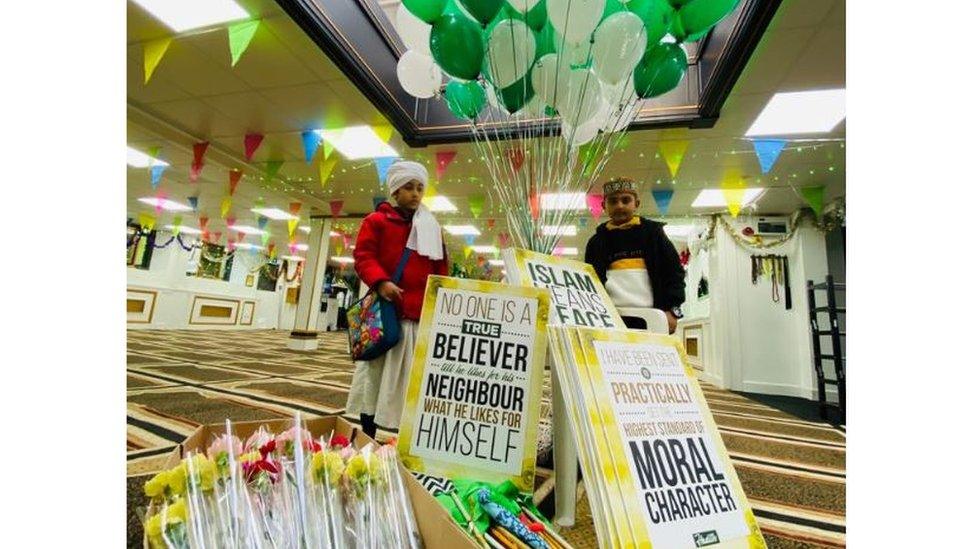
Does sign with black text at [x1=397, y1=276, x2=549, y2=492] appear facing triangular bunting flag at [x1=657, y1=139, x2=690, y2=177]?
no

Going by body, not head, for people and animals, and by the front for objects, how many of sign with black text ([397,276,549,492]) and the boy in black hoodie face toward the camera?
2

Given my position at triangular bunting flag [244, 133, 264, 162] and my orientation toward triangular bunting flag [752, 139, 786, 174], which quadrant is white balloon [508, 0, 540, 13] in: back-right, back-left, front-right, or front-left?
front-right

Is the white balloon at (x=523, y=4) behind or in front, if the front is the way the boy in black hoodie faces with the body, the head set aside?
in front

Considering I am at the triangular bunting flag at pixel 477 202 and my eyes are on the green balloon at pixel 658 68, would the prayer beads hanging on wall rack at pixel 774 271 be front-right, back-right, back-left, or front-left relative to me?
front-left

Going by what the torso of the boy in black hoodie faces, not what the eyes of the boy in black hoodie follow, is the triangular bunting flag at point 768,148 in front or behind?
behind

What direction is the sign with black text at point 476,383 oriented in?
toward the camera

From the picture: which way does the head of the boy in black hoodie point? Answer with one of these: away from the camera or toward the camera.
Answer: toward the camera

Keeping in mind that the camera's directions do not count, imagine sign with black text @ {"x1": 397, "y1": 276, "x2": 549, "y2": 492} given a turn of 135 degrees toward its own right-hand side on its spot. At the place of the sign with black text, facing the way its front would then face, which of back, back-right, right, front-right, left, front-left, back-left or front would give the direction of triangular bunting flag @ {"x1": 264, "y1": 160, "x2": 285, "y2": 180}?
front

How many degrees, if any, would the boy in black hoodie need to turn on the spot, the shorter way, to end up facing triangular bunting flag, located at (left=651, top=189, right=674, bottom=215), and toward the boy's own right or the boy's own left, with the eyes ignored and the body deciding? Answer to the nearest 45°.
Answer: approximately 180°

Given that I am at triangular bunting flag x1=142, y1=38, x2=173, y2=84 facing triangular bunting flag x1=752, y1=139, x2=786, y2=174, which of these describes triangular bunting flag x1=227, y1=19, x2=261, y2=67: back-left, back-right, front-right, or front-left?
front-right

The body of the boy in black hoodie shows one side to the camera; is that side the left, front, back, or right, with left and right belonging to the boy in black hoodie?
front
